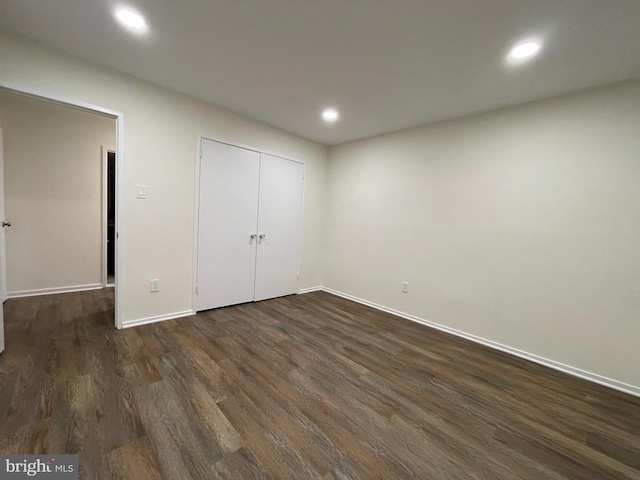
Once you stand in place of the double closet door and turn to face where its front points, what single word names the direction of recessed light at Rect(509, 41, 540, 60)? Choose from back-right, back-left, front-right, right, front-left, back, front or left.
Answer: front

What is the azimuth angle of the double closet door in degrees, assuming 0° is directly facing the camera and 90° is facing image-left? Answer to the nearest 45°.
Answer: approximately 315°

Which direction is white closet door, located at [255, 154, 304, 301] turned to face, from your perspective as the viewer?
facing the viewer and to the right of the viewer

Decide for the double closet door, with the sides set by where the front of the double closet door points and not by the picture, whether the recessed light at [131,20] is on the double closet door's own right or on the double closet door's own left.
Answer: on the double closet door's own right

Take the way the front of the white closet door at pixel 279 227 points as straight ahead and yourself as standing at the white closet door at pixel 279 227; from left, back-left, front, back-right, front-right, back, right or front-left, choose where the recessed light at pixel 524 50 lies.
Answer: front
